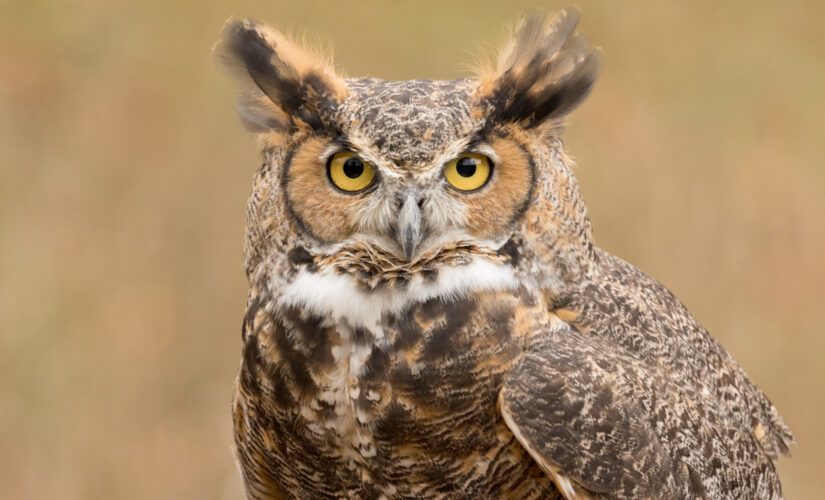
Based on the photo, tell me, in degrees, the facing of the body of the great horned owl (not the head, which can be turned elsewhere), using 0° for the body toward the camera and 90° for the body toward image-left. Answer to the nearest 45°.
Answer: approximately 45°
